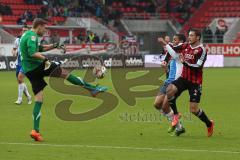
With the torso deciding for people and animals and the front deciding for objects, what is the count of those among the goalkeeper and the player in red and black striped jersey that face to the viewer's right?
1

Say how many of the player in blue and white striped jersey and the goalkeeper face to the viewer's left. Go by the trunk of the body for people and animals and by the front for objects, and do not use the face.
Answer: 1

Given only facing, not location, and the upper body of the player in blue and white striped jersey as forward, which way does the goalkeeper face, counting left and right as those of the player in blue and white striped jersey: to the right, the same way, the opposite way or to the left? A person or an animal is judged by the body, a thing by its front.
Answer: the opposite way

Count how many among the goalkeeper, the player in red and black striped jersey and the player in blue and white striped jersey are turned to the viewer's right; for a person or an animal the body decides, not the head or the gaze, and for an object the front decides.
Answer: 1

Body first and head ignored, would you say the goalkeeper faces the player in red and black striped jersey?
yes

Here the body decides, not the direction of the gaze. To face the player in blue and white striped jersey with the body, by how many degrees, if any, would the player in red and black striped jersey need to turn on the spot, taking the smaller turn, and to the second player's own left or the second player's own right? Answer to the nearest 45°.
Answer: approximately 90° to the second player's own right

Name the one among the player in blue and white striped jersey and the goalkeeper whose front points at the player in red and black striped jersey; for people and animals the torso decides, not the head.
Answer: the goalkeeper

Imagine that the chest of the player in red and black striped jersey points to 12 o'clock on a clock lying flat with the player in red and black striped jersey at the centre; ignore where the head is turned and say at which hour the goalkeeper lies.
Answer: The goalkeeper is roughly at 1 o'clock from the player in red and black striped jersey.

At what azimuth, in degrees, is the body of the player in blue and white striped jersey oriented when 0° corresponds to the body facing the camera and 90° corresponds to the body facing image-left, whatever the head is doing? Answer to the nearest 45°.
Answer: approximately 90°

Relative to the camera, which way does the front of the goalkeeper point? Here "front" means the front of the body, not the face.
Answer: to the viewer's right
